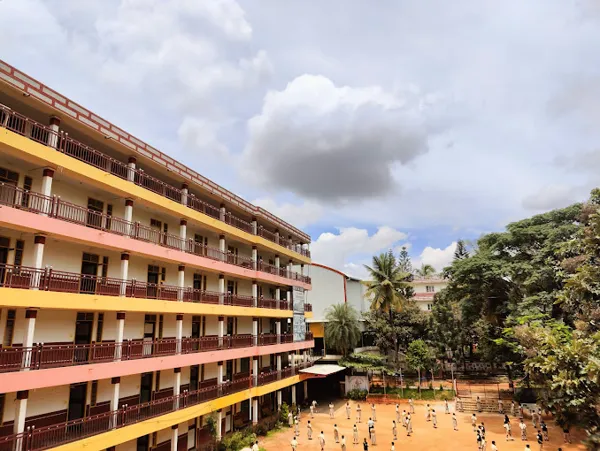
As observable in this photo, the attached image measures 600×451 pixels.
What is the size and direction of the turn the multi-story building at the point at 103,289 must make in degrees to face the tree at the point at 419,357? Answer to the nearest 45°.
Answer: approximately 90° to its left

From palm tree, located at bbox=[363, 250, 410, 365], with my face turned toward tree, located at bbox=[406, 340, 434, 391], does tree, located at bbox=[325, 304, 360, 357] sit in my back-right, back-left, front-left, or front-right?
back-right

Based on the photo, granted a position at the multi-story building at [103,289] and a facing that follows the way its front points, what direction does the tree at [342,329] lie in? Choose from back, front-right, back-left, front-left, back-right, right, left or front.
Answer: left

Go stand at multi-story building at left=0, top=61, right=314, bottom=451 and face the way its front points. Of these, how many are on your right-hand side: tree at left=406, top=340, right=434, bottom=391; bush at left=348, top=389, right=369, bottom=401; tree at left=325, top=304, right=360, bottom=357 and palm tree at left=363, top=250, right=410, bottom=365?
0

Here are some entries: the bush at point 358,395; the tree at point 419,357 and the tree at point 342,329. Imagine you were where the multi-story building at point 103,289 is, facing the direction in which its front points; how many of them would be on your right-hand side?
0

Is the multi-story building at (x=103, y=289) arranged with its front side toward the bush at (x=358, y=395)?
no

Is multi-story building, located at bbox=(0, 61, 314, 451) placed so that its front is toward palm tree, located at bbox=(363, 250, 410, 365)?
no

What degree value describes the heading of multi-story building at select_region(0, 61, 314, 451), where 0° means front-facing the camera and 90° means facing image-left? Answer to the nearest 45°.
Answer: approximately 315°

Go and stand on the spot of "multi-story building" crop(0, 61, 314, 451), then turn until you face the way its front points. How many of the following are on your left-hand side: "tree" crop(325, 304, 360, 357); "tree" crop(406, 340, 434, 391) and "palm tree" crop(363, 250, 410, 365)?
3

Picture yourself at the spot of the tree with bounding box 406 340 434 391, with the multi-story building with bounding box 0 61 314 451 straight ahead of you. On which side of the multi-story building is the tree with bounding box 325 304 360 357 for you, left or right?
right

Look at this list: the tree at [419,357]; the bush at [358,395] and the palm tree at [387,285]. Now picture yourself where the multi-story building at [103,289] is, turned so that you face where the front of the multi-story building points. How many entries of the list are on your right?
0
